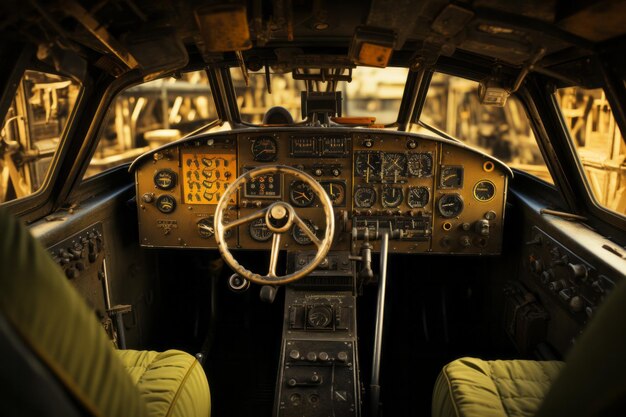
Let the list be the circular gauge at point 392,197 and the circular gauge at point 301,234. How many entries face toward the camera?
2

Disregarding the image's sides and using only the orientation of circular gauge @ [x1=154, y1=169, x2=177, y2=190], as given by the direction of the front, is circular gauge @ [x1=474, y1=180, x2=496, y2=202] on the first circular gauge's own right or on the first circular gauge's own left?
on the first circular gauge's own left

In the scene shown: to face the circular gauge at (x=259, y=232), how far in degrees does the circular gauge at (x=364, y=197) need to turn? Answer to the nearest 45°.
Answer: approximately 90° to its right

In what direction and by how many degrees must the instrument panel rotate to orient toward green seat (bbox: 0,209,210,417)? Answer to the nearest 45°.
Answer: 0° — it already faces it

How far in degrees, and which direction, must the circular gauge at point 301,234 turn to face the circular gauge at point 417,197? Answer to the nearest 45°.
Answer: approximately 90° to its left

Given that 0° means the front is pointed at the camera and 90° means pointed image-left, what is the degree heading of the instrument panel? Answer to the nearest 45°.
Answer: approximately 0°

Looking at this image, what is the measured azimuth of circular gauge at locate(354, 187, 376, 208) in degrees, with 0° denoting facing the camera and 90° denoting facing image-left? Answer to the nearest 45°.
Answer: approximately 0°
